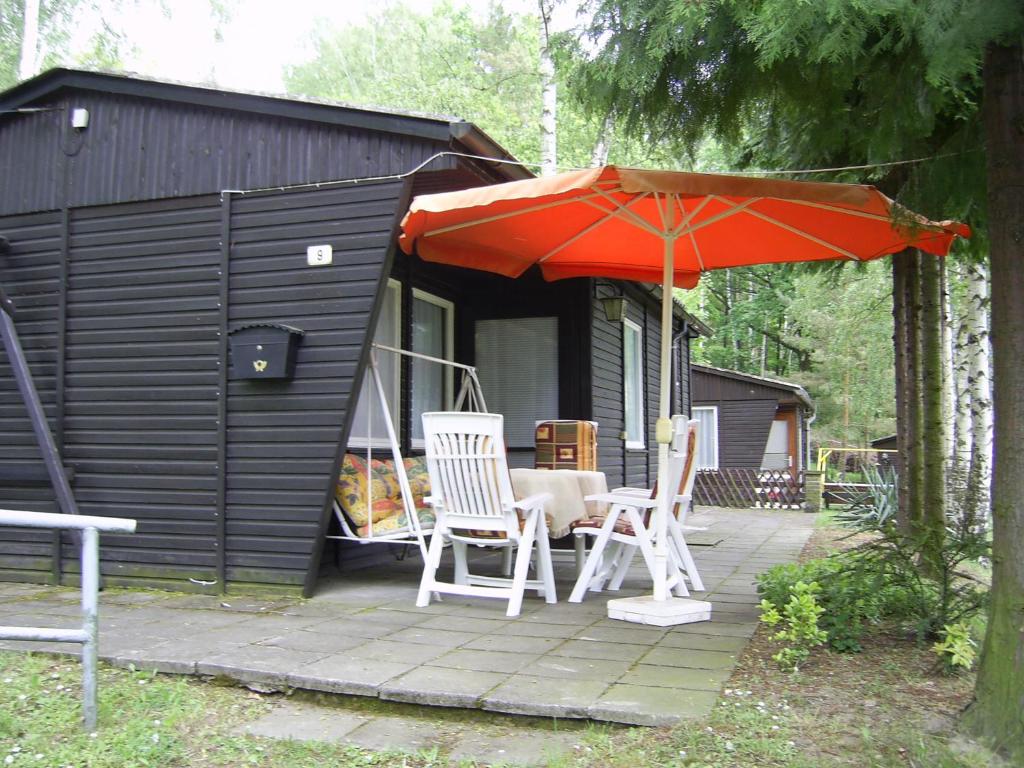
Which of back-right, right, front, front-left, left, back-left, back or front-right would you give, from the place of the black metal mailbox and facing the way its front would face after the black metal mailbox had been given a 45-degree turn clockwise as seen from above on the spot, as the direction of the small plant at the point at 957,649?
back-left

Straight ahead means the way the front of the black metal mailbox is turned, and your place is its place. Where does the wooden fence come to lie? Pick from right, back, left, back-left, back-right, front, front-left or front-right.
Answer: back

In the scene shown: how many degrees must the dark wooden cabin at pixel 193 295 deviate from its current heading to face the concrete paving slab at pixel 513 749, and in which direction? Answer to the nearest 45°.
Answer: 0° — it already faces it

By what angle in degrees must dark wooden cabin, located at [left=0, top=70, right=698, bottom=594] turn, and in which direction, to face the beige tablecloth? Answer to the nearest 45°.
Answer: approximately 45° to its left

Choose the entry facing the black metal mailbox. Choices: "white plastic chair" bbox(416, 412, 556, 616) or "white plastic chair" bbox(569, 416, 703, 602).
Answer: "white plastic chair" bbox(569, 416, 703, 602)

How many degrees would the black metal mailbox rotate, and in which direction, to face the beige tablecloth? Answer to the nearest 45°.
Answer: approximately 135° to its left

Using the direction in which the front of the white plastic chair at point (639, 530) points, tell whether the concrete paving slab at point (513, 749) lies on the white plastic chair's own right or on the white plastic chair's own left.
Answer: on the white plastic chair's own left

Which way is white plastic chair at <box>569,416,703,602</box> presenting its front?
to the viewer's left

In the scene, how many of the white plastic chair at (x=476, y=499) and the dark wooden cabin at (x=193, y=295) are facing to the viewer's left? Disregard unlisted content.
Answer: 0

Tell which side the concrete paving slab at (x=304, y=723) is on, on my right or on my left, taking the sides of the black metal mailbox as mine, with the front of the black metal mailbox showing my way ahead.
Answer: on my left

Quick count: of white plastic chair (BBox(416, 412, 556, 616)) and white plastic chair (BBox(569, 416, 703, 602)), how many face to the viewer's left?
1

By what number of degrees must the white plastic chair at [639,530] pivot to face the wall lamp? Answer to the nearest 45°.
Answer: approximately 90° to its right

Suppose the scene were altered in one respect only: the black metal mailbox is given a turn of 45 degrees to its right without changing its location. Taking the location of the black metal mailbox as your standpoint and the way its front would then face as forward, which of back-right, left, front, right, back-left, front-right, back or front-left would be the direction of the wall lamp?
back-right

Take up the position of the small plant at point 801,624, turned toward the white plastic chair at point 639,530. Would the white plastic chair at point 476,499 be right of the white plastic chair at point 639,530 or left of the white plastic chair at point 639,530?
left

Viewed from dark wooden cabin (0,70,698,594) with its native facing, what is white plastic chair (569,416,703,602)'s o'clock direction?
The white plastic chair is roughly at 11 o'clock from the dark wooden cabin.
